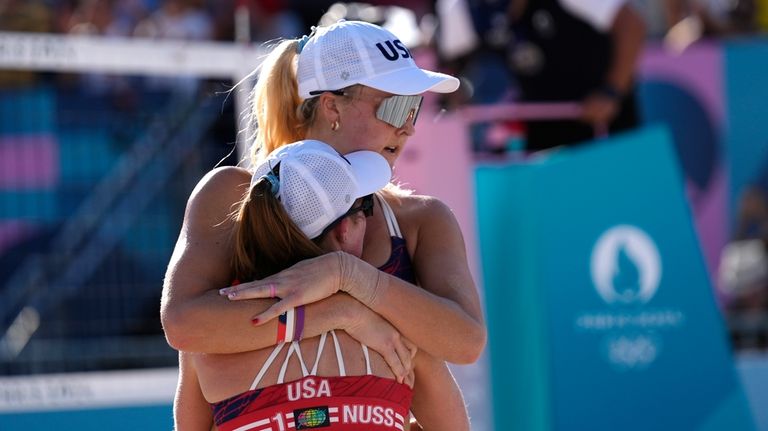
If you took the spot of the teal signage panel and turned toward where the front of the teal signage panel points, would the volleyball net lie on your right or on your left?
on your right
